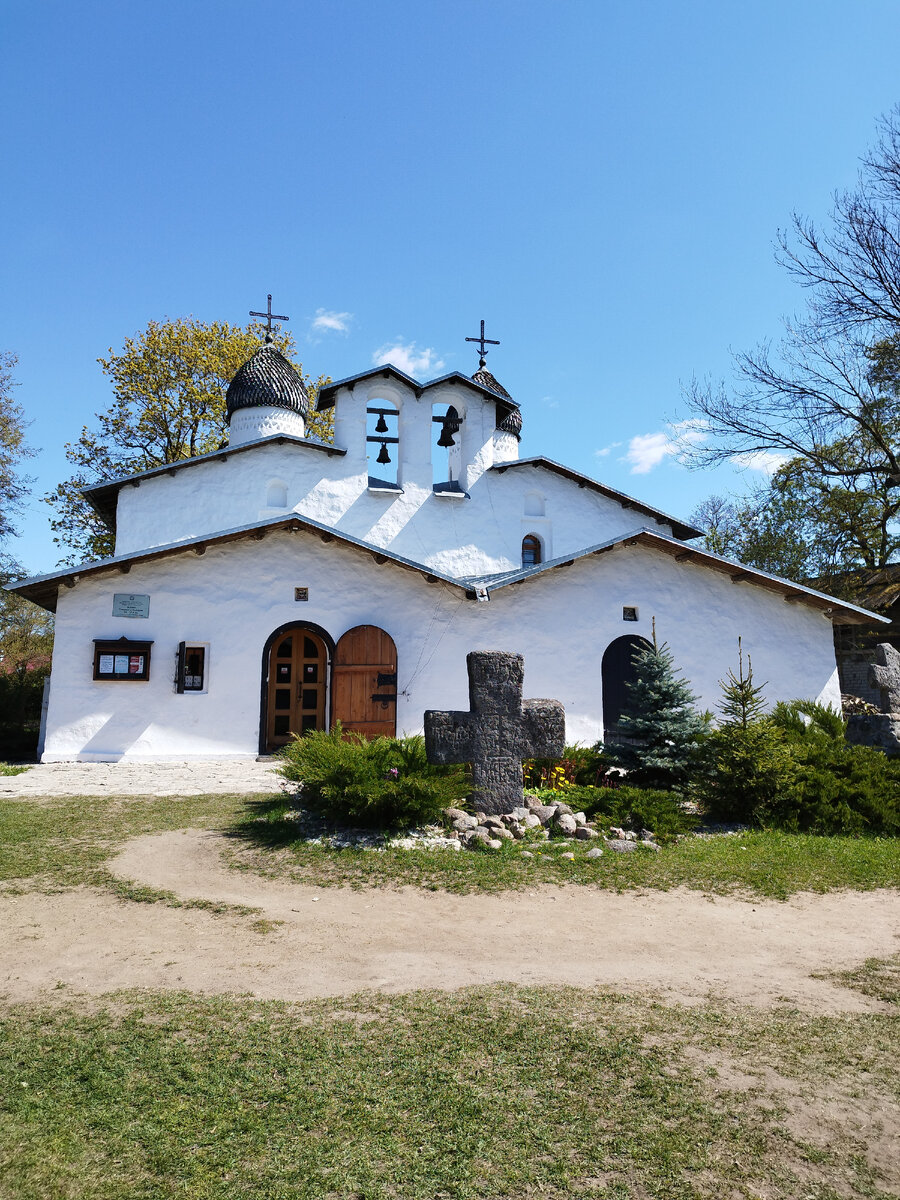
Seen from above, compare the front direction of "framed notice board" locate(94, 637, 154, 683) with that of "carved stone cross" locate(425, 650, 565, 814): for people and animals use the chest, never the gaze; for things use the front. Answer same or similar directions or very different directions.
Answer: same or similar directions

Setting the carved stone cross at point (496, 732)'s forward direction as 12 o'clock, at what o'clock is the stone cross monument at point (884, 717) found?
The stone cross monument is roughly at 8 o'clock from the carved stone cross.

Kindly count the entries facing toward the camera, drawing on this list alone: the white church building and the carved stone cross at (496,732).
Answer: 2

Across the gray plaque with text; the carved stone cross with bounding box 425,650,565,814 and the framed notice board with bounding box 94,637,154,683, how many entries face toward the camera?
3

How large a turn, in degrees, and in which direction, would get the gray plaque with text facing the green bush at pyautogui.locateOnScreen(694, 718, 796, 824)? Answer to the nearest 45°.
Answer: approximately 45° to its left

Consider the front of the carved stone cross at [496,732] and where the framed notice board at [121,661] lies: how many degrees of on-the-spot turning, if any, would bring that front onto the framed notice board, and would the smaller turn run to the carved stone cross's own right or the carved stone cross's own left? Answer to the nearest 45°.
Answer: approximately 135° to the carved stone cross's own right

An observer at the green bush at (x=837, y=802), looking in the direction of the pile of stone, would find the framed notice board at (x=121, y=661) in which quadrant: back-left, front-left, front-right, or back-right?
front-right

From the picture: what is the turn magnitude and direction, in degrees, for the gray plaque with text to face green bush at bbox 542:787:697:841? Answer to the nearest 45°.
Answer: approximately 45° to its left

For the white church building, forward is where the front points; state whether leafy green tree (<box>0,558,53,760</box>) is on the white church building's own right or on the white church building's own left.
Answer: on the white church building's own right

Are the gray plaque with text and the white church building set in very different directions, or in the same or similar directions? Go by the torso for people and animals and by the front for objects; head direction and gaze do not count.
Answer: same or similar directions

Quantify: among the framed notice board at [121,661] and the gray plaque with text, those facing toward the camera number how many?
2

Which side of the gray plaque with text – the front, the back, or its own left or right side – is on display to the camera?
front

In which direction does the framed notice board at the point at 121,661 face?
toward the camera

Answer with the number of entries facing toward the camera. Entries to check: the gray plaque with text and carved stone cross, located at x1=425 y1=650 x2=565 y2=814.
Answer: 2

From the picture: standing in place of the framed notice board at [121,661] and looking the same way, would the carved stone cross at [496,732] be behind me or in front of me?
in front

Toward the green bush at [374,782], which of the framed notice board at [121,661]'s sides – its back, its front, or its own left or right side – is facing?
front

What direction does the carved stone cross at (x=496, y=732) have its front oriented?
toward the camera

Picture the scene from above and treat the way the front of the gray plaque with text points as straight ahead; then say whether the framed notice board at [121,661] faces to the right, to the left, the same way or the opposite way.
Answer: the same way

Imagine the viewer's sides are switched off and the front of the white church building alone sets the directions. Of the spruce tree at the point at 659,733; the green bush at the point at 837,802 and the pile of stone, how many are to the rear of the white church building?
0
